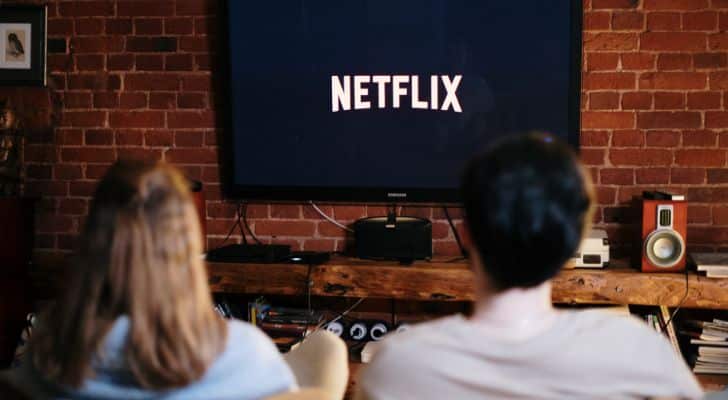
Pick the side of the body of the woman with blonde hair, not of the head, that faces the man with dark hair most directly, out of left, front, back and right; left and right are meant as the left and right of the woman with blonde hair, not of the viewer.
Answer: right

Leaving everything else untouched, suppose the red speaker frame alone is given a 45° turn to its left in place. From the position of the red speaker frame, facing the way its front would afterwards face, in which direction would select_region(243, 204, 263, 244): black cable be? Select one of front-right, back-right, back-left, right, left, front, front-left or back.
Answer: back-right

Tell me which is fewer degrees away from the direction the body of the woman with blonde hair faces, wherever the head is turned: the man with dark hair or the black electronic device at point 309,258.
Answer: the black electronic device

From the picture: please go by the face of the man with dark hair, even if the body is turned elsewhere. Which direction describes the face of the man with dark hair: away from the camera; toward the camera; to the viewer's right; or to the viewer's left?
away from the camera

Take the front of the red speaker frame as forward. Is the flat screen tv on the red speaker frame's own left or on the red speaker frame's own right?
on the red speaker frame's own right

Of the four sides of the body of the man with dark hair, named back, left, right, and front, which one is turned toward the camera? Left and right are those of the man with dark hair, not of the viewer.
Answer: back

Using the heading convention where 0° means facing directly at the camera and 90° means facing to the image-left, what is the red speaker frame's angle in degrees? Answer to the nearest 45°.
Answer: approximately 0°

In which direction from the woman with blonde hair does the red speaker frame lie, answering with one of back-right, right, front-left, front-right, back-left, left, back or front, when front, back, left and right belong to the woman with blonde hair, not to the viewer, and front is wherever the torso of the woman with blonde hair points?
front-right

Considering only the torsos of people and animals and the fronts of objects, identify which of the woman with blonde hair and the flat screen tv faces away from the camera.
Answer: the woman with blonde hair

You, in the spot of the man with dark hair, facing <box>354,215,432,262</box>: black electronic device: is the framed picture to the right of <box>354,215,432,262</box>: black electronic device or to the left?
left

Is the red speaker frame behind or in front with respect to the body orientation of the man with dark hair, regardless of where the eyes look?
in front

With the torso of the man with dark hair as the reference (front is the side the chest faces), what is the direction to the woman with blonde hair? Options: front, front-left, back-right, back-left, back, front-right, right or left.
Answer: left

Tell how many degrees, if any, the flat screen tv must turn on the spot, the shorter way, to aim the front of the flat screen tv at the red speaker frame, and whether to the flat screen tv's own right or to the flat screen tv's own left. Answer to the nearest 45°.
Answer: approximately 90° to the flat screen tv's own left

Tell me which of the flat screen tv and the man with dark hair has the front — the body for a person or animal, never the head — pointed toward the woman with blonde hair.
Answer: the flat screen tv

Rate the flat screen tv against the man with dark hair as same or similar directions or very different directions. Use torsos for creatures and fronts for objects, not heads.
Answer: very different directions

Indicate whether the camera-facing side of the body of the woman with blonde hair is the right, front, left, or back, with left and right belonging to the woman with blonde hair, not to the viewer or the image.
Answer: back
